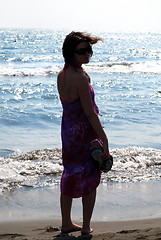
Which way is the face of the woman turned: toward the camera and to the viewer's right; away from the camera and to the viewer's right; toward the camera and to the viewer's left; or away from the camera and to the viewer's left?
toward the camera and to the viewer's right

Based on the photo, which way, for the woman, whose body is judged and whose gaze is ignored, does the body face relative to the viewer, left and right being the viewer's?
facing away from the viewer and to the right of the viewer
